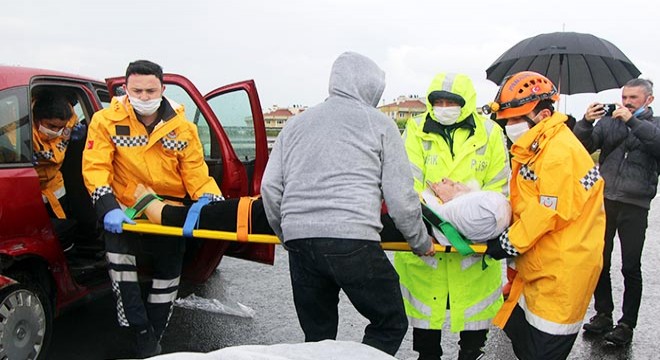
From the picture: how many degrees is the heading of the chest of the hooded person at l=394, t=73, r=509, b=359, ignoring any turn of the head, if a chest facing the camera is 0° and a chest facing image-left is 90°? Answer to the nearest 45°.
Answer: approximately 0°

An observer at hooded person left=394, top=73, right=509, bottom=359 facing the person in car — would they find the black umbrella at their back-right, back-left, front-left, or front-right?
back-right

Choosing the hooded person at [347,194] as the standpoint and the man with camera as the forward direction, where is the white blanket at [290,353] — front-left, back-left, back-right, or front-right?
back-right

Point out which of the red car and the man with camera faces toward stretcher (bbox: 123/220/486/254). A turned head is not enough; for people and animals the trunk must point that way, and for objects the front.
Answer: the man with camera

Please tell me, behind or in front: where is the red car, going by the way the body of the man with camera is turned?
in front

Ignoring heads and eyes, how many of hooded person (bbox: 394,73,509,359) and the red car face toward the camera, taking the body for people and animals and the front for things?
1

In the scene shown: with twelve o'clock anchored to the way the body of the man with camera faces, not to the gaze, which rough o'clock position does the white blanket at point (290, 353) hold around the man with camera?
The white blanket is roughly at 11 o'clock from the man with camera.

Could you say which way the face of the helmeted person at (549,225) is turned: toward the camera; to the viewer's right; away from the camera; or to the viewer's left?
to the viewer's left

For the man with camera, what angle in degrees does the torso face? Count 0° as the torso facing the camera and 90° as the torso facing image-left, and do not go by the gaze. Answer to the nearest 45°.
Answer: approximately 45°

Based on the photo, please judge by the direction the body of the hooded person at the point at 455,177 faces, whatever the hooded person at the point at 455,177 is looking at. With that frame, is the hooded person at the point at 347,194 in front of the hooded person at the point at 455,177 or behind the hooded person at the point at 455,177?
in front

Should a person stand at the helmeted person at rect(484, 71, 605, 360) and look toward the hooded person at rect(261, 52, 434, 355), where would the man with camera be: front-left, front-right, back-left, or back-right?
back-right

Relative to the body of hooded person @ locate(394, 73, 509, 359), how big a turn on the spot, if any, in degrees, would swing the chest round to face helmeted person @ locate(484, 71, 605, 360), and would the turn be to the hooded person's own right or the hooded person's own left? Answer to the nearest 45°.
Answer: approximately 45° to the hooded person's own left
